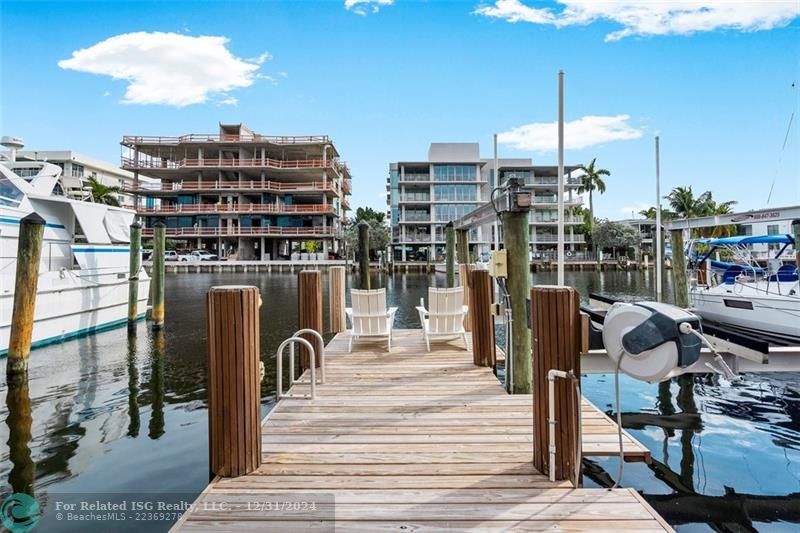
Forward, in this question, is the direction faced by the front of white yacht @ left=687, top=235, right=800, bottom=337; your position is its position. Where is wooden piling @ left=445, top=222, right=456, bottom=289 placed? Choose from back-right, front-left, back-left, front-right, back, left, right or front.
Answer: right

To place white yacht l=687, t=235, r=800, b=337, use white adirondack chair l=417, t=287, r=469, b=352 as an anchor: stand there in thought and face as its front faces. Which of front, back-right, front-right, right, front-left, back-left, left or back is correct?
front-right

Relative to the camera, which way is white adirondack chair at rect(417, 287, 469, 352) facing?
away from the camera

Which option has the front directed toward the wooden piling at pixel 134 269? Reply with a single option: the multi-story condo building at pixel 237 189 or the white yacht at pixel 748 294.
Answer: the multi-story condo building

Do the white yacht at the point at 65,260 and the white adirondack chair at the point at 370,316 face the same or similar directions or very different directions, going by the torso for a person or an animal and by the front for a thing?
very different directions

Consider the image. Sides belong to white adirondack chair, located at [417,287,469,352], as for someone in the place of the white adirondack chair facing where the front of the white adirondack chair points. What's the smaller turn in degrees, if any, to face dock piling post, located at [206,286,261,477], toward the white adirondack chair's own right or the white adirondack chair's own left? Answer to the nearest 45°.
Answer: approximately 180°

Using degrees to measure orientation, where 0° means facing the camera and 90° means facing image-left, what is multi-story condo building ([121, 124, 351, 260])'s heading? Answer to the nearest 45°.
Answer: approximately 0°

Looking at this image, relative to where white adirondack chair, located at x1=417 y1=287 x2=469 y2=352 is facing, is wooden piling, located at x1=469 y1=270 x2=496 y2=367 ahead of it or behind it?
behind

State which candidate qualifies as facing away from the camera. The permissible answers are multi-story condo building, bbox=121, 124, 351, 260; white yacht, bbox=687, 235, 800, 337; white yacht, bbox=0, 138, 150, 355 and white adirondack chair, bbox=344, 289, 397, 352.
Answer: the white adirondack chair

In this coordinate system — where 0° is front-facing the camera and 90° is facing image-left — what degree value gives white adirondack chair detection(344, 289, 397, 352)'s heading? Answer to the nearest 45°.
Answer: approximately 180°

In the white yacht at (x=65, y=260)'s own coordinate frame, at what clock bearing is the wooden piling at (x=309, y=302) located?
The wooden piling is roughly at 10 o'clock from the white yacht.

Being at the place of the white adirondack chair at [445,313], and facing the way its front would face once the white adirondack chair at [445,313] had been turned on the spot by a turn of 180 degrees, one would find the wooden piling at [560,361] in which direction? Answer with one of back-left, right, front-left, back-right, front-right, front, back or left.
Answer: front

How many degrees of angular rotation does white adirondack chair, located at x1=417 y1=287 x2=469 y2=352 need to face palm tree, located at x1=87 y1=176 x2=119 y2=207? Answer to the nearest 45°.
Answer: approximately 45° to its left
